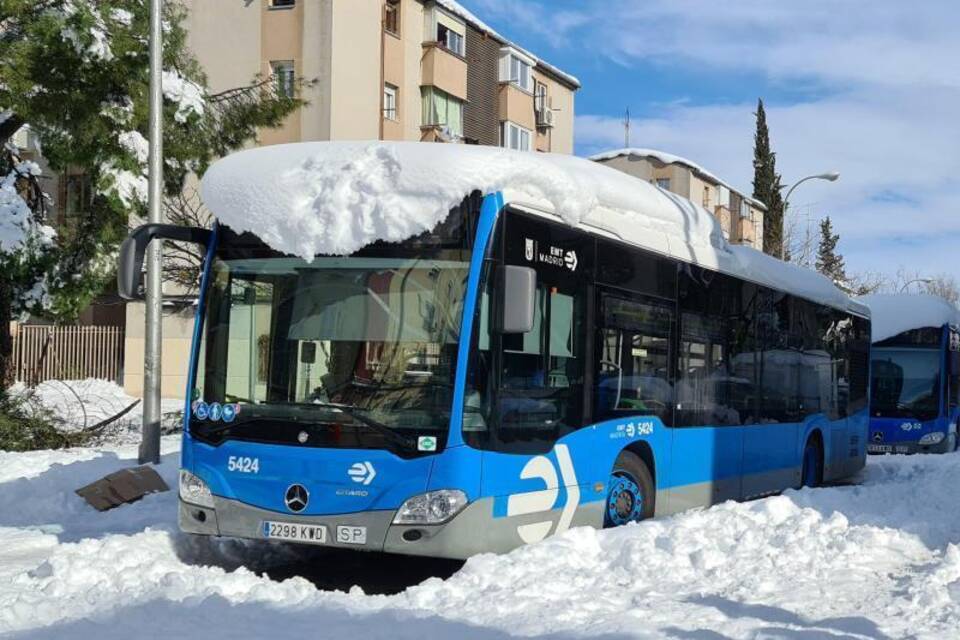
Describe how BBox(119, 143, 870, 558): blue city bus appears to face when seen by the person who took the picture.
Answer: facing the viewer and to the left of the viewer

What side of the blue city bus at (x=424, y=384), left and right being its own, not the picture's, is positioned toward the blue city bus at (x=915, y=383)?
back

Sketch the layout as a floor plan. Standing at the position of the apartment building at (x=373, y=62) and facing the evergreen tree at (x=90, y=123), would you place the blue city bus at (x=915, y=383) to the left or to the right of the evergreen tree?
left

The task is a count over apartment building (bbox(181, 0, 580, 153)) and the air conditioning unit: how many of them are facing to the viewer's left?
0

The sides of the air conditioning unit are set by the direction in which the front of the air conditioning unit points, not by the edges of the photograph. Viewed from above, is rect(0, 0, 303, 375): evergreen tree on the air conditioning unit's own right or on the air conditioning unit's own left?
on the air conditioning unit's own right

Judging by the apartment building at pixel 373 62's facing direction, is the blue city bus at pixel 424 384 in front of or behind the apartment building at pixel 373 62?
in front

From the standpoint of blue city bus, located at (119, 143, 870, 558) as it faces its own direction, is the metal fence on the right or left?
on its right

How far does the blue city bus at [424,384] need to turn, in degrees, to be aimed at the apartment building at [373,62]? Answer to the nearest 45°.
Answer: approximately 135° to its right

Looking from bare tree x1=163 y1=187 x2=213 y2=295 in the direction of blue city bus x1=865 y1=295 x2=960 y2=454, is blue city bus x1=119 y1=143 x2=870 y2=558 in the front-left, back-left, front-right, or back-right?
front-right

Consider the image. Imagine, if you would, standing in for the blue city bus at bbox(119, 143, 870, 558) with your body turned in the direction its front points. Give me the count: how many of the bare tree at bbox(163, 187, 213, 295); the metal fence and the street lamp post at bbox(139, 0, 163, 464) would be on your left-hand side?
0

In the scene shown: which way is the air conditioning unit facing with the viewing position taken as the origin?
facing the viewer and to the right of the viewer

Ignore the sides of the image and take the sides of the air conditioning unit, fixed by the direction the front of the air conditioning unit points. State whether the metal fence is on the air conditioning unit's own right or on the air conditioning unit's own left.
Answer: on the air conditioning unit's own right

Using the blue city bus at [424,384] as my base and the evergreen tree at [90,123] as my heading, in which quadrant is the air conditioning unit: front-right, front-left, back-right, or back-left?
front-right

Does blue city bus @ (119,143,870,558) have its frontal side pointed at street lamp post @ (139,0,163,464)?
no

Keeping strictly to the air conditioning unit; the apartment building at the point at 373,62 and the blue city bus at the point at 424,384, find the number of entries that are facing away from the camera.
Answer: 0

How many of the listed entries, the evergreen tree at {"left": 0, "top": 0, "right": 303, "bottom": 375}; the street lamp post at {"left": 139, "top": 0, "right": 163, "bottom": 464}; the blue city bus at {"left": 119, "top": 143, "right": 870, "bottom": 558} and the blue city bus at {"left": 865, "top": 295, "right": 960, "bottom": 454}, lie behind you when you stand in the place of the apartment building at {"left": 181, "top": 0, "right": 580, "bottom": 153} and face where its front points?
0
